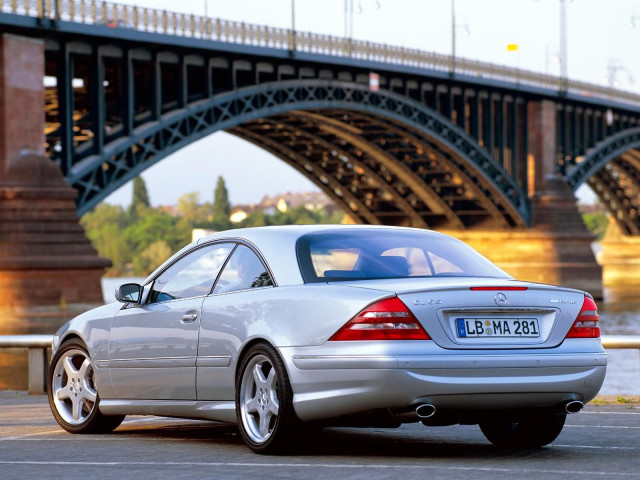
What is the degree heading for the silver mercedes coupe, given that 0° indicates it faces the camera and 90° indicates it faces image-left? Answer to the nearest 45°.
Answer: approximately 135°
